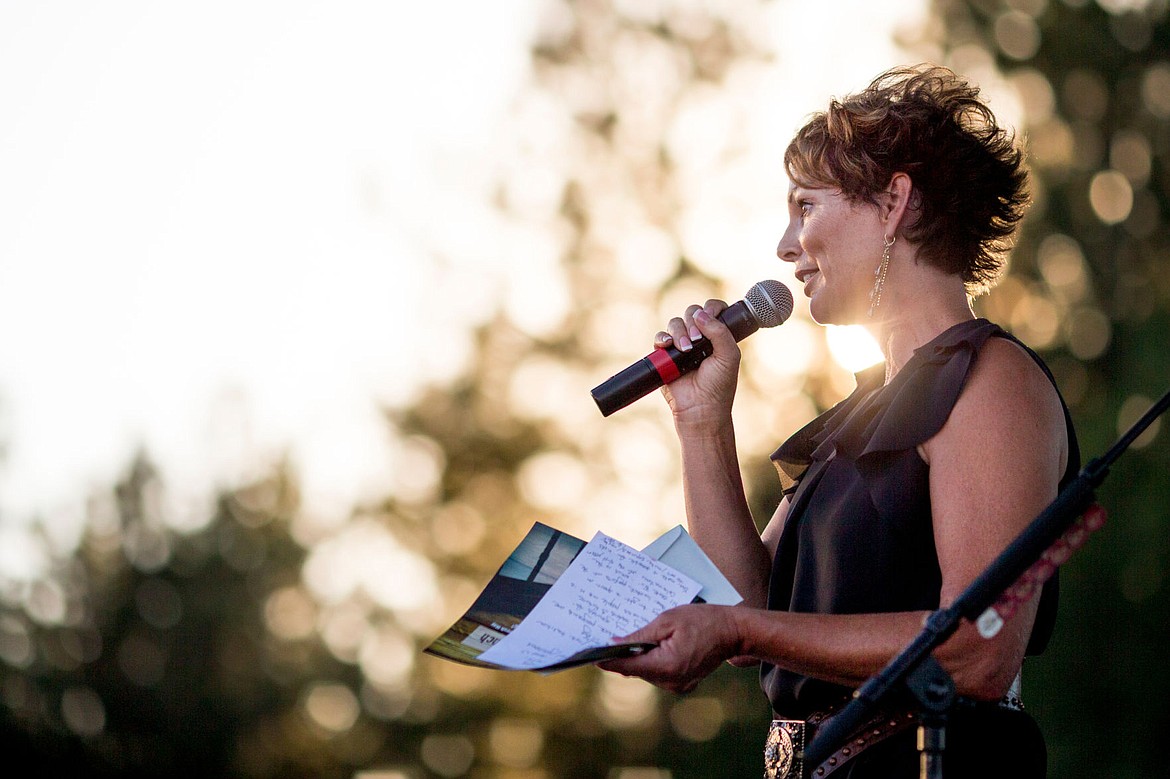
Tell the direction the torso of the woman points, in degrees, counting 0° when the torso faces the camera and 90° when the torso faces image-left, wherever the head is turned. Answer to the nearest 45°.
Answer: approximately 90°

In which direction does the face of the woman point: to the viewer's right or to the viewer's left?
to the viewer's left
